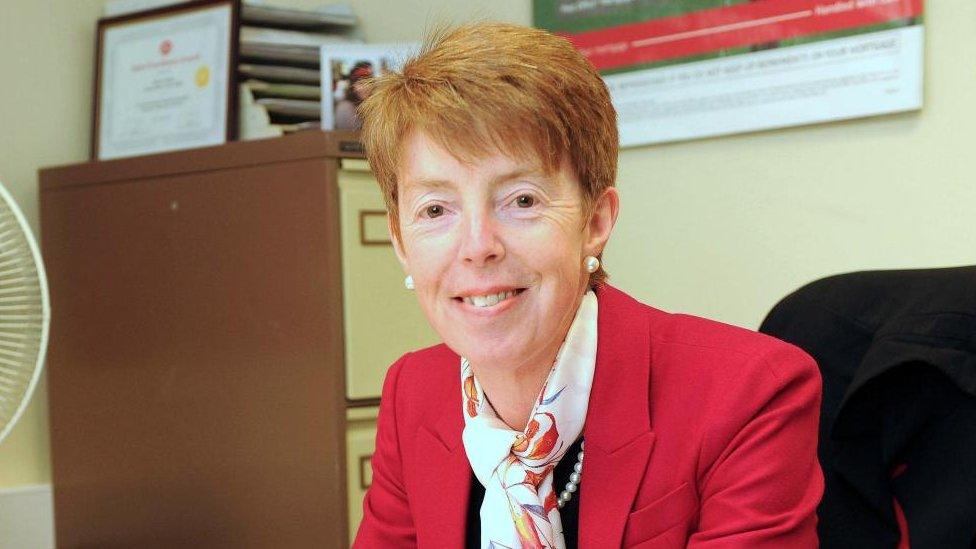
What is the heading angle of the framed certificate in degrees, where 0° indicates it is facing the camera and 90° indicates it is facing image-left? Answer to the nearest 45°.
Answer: approximately 45°

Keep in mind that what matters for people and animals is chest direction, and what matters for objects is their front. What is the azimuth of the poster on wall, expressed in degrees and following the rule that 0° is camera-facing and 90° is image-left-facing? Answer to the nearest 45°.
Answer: approximately 45°

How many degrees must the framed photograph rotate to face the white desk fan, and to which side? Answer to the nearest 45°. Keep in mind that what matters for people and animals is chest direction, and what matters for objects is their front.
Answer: approximately 45° to its right

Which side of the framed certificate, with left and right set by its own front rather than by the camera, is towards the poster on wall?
left
